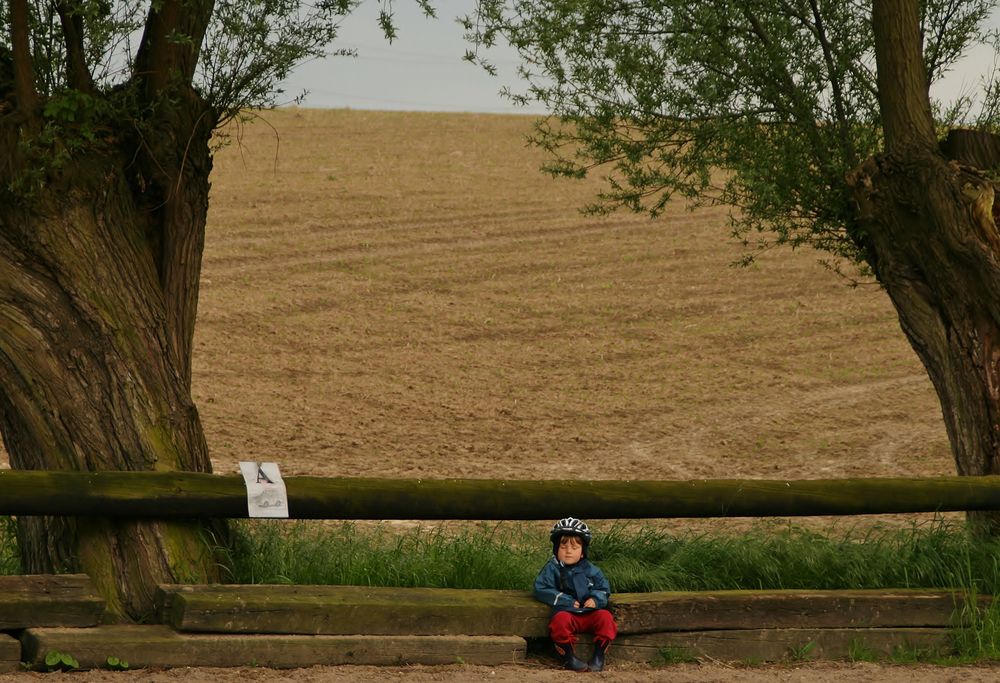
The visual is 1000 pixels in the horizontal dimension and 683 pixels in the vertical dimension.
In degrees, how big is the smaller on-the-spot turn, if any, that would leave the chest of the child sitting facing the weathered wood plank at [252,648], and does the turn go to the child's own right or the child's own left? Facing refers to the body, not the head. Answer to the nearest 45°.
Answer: approximately 90° to the child's own right

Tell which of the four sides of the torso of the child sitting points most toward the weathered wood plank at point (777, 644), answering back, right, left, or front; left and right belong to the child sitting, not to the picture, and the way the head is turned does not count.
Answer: left

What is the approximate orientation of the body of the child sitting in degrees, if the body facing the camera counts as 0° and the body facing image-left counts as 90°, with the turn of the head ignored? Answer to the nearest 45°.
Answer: approximately 0°

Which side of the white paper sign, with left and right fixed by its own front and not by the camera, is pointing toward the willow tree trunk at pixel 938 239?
left

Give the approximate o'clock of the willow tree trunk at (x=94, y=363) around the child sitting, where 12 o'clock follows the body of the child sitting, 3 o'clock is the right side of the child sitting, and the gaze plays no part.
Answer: The willow tree trunk is roughly at 3 o'clock from the child sitting.

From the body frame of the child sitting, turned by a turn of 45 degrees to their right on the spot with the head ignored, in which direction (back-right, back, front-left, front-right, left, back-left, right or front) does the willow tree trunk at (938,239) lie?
back

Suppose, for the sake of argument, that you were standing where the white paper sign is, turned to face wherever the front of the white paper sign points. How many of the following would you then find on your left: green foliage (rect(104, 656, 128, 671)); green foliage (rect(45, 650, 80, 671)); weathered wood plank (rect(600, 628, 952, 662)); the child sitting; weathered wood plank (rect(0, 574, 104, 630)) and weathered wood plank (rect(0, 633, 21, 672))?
2

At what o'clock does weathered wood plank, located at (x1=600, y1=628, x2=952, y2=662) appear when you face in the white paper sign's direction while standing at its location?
The weathered wood plank is roughly at 9 o'clock from the white paper sign.

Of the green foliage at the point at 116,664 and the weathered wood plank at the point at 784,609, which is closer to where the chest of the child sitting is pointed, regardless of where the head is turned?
the green foliage

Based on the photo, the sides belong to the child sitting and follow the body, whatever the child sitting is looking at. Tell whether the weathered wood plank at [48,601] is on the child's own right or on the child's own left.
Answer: on the child's own right

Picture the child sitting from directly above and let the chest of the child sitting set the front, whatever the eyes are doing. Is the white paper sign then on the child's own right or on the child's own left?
on the child's own right

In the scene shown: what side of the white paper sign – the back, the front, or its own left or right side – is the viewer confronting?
front

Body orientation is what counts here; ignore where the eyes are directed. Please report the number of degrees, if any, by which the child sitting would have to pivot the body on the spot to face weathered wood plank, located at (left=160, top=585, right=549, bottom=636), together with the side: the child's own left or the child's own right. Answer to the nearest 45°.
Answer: approximately 90° to the child's own right
